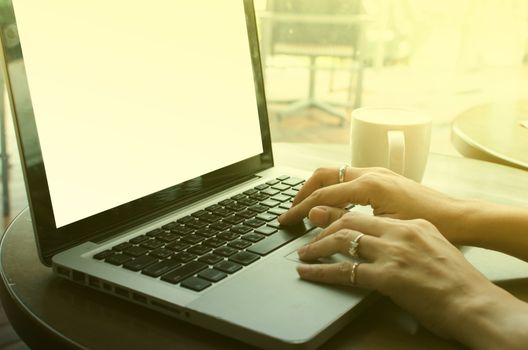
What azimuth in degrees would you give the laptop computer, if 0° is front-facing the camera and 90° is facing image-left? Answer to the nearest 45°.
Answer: approximately 315°

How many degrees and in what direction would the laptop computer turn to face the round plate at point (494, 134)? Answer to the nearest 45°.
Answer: approximately 90° to its left
